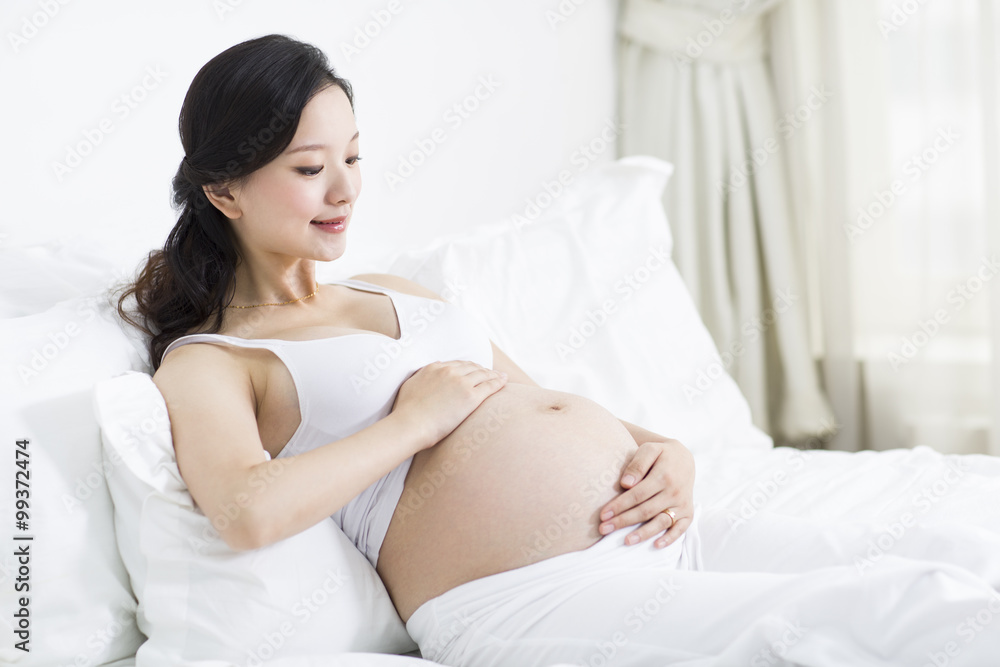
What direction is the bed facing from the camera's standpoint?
to the viewer's right

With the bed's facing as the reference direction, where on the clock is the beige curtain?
The beige curtain is roughly at 10 o'clock from the bed.

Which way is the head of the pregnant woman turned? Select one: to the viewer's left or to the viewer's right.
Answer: to the viewer's right
